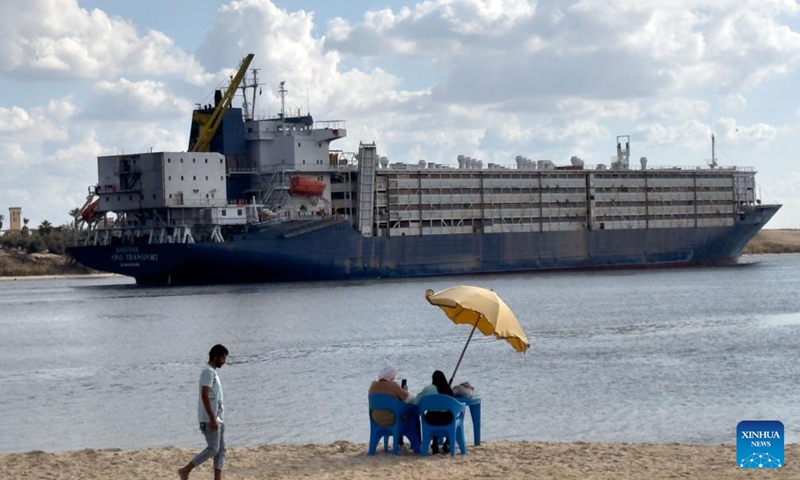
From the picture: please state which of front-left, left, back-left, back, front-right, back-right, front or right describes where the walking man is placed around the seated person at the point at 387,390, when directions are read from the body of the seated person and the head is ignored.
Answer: back-left

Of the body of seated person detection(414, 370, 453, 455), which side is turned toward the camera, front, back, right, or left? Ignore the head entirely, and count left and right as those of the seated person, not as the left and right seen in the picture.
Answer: back

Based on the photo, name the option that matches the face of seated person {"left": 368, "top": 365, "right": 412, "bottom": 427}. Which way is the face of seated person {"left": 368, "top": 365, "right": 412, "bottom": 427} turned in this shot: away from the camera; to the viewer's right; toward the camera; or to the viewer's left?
away from the camera

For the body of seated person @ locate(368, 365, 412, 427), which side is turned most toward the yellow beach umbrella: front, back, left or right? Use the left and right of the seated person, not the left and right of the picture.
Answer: right

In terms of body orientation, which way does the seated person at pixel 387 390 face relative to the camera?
away from the camera

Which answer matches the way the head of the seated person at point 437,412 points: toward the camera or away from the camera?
away from the camera

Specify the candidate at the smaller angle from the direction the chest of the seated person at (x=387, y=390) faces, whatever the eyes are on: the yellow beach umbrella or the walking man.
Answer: the yellow beach umbrella

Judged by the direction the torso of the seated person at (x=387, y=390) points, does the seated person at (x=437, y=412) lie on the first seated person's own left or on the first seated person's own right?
on the first seated person's own right

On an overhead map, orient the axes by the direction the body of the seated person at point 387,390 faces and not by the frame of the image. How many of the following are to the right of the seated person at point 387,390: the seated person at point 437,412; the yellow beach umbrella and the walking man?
2

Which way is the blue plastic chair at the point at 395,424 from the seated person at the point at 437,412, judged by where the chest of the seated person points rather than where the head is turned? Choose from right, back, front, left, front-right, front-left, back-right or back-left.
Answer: left

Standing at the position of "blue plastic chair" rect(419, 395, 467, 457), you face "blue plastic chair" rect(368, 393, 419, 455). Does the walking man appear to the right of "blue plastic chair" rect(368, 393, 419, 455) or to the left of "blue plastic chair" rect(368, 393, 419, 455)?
left

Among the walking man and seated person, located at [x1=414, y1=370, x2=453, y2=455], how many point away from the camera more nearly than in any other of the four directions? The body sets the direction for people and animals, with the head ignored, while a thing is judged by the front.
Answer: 1

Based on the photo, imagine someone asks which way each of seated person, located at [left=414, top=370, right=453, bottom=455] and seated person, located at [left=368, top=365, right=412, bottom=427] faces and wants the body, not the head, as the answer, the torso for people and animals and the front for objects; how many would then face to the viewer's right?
0
